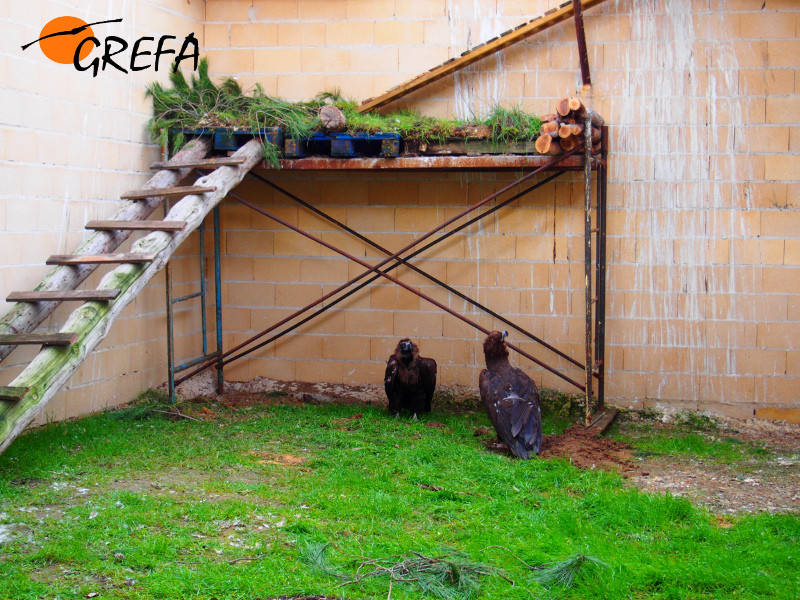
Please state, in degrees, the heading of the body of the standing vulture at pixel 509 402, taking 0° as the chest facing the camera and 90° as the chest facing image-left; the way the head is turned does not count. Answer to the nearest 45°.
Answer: approximately 135°

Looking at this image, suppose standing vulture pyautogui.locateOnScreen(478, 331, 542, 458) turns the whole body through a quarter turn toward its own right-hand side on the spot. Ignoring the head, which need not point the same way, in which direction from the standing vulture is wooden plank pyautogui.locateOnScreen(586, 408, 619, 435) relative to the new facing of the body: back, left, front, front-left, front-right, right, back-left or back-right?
front

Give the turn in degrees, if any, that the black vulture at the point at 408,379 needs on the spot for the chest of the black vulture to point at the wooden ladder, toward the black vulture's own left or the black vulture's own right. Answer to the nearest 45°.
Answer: approximately 45° to the black vulture's own right

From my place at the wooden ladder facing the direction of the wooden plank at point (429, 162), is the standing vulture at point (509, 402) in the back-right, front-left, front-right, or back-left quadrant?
front-right

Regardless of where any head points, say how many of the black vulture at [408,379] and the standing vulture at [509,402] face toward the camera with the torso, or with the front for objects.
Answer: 1

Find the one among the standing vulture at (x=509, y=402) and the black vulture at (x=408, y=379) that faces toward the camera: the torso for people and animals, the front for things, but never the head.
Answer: the black vulture

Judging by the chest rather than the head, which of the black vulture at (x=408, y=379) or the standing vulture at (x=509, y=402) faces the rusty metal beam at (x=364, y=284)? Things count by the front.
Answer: the standing vulture

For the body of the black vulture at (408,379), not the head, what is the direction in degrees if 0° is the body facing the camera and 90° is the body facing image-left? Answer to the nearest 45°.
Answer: approximately 0°

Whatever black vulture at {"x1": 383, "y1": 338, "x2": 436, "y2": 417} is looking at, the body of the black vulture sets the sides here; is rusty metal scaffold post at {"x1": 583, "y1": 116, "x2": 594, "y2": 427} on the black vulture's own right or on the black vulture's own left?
on the black vulture's own left
